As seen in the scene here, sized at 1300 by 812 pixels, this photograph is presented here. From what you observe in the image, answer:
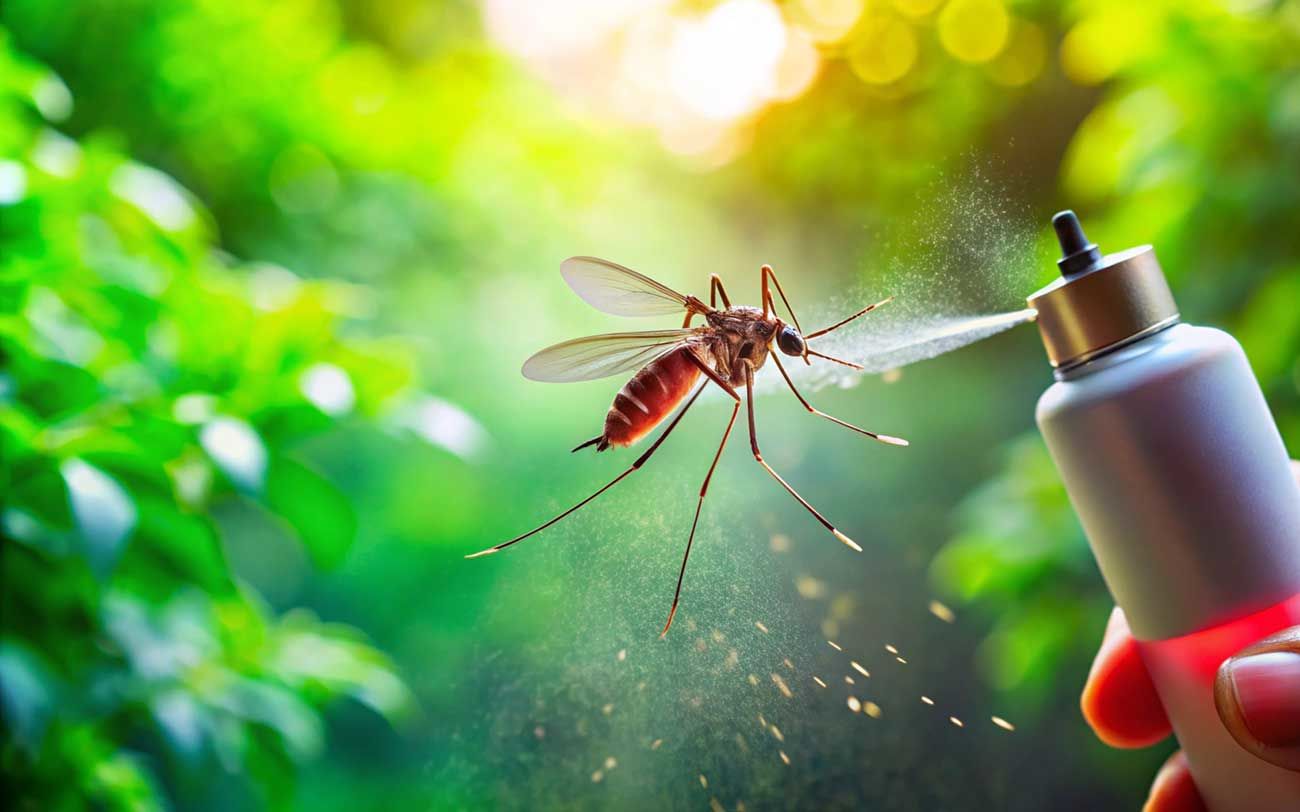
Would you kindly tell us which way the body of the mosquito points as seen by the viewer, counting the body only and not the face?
to the viewer's right
